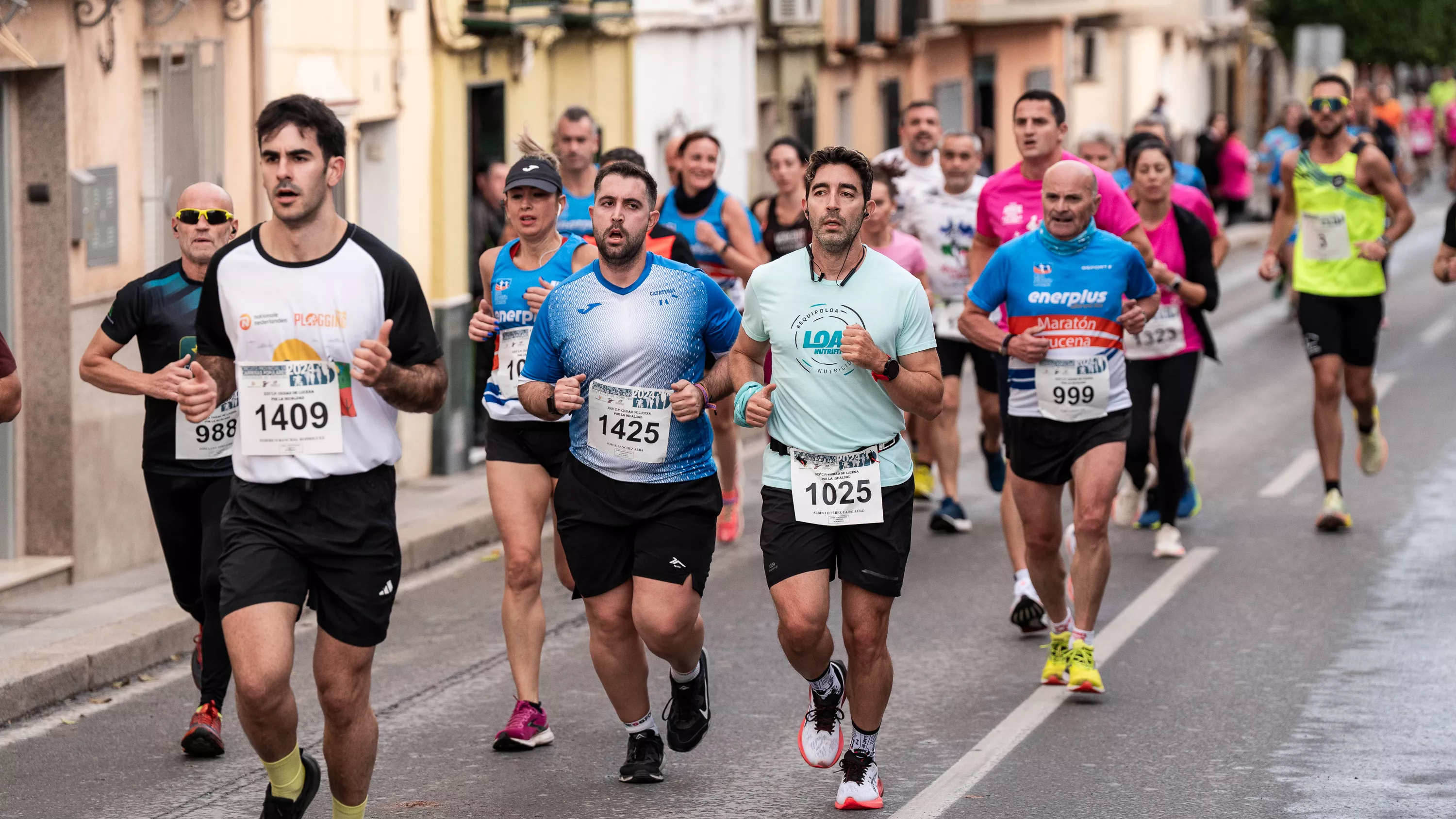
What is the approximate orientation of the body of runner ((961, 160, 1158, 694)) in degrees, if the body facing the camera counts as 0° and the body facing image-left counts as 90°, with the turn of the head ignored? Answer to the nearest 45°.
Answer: approximately 0°

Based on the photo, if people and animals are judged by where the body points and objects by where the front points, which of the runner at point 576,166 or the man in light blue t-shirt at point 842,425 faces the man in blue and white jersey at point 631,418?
the runner

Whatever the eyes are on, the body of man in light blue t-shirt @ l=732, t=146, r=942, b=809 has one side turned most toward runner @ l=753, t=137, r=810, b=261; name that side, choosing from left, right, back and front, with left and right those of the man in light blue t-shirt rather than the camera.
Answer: back

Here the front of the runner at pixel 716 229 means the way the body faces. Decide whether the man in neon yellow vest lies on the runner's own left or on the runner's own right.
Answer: on the runner's own left

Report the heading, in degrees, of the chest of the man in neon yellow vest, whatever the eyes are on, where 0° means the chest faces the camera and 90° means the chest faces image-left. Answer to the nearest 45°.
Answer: approximately 0°

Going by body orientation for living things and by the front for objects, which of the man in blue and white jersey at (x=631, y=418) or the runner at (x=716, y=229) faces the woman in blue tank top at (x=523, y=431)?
the runner

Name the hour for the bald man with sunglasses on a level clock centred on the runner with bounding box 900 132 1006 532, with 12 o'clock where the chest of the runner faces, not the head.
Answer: The bald man with sunglasses is roughly at 1 o'clock from the runner.

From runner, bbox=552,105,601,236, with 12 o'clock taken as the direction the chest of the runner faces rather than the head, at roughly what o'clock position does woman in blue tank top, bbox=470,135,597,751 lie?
The woman in blue tank top is roughly at 12 o'clock from the runner.
